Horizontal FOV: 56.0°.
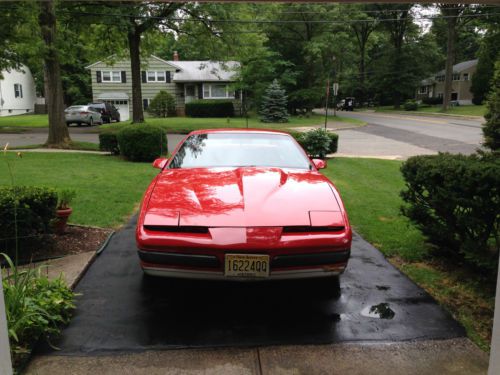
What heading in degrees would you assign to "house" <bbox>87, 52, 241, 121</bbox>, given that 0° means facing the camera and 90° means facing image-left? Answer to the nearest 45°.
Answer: approximately 0°

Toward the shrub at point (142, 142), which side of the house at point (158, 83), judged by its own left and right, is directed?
front

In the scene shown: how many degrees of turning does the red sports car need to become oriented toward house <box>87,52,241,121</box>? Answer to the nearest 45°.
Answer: approximately 180°

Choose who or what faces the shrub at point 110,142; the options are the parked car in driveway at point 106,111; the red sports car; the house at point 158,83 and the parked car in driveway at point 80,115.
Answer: the house

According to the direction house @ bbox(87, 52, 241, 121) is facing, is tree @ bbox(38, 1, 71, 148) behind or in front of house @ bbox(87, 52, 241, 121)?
in front

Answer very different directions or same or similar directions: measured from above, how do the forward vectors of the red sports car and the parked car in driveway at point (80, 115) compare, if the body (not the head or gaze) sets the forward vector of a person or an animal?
very different directions

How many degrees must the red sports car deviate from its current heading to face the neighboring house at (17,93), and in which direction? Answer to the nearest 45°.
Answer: approximately 135° to its right

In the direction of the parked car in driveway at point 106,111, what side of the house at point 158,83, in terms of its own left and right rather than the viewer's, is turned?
front

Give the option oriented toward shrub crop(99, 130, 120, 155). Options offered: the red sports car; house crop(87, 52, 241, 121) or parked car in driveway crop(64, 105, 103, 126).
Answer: the house
